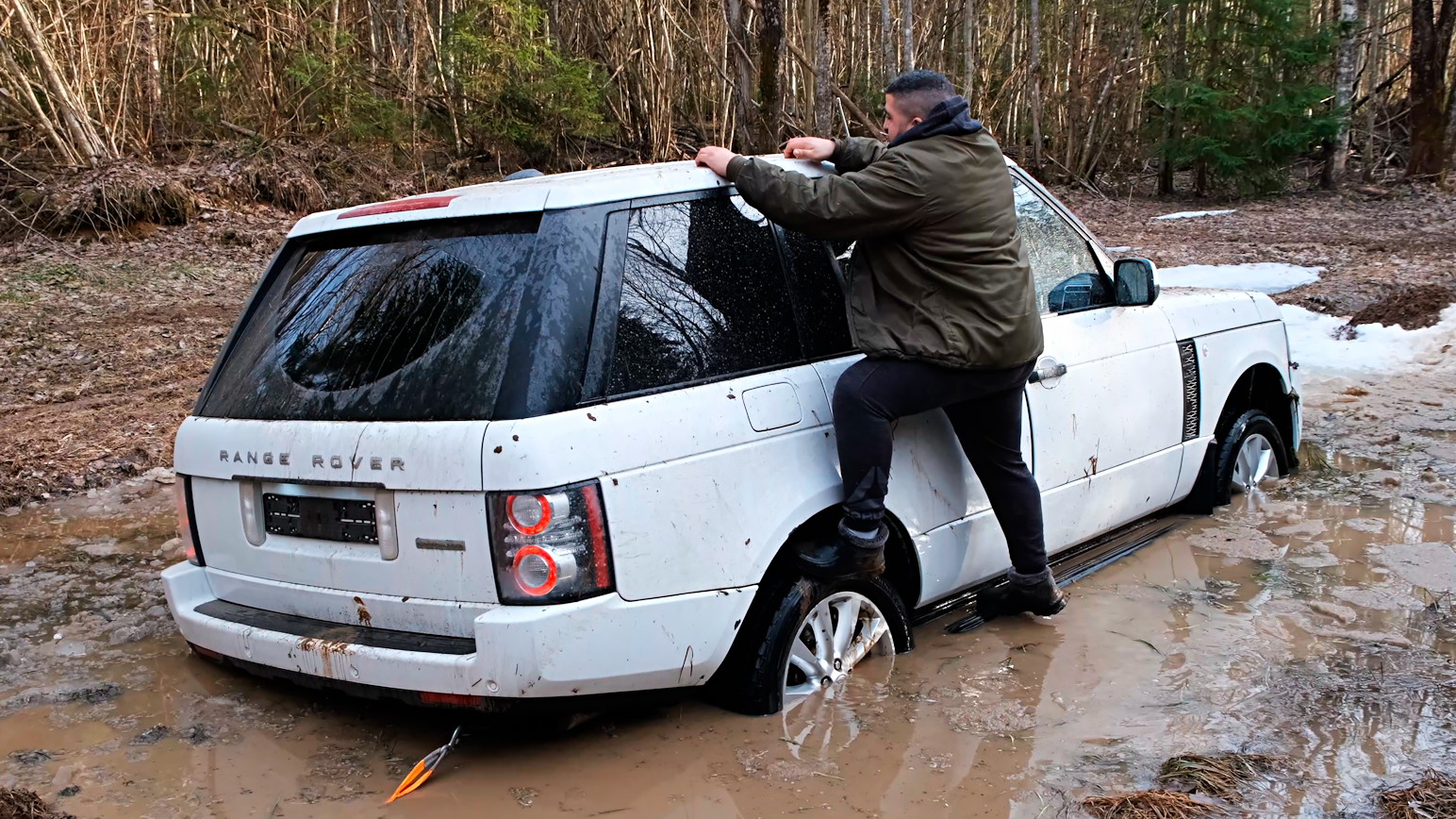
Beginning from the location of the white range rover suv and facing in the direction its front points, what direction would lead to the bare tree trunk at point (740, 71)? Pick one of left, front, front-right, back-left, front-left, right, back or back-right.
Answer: front-left

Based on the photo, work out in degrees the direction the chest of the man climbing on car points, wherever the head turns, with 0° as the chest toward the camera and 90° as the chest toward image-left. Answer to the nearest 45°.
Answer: approximately 135°

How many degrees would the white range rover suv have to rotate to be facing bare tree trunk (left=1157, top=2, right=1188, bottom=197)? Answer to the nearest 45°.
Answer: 0° — it already faces it

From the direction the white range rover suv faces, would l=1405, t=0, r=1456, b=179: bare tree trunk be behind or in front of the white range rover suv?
in front

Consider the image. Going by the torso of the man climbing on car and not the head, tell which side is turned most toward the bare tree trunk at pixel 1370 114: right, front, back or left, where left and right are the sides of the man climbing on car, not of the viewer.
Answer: right

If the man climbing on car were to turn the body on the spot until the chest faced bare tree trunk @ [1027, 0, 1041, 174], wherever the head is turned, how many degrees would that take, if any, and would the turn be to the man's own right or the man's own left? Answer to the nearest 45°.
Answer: approximately 45° to the man's own right

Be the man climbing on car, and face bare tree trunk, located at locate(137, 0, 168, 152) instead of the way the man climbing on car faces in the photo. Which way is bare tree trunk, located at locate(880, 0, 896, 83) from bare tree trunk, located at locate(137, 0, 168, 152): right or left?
right

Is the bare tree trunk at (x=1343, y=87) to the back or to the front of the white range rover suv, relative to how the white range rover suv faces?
to the front

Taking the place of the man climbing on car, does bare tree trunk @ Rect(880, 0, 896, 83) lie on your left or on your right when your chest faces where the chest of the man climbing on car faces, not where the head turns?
on your right

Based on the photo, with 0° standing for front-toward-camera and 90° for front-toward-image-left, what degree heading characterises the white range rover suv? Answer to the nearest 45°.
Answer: approximately 225°

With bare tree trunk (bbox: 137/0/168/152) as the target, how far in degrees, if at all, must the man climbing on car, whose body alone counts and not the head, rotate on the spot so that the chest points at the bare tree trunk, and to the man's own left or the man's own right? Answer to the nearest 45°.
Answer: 0° — they already face it

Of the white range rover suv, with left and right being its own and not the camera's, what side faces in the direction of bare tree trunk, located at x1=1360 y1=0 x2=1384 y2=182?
front

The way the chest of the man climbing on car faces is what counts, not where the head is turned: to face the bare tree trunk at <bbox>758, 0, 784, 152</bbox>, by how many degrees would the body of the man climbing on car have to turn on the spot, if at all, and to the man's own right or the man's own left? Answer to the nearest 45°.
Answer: approximately 45° to the man's own right
